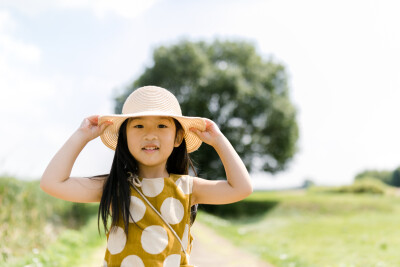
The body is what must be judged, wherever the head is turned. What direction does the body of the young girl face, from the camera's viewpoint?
toward the camera

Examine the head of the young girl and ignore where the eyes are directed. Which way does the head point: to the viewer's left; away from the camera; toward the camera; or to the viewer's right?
toward the camera

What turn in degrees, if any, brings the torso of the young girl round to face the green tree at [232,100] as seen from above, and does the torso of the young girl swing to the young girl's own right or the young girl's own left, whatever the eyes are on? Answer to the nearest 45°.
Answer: approximately 180°
